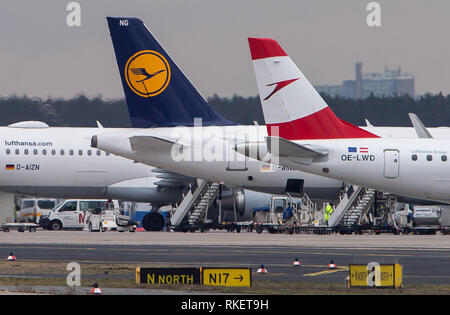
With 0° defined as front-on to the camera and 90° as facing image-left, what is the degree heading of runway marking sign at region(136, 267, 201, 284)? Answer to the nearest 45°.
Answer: approximately 0°

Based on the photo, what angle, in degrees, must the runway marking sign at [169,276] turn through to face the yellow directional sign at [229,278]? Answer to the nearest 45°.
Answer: approximately 90° to its left

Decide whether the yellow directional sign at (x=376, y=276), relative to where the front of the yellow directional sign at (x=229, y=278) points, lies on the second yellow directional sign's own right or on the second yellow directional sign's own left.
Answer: on the second yellow directional sign's own left

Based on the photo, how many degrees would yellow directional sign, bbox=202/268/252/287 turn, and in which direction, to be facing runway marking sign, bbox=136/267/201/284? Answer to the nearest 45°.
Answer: approximately 90° to its right

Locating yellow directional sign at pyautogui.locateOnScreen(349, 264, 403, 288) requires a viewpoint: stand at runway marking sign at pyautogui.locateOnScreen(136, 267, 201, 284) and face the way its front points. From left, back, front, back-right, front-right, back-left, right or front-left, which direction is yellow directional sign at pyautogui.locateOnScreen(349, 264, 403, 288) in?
left

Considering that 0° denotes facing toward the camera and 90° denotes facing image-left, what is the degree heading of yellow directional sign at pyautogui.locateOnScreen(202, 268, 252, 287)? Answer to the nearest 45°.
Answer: approximately 0°

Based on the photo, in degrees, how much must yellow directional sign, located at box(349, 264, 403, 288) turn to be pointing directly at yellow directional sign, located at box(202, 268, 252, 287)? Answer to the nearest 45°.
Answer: approximately 90° to its right
